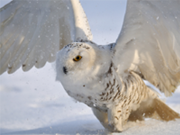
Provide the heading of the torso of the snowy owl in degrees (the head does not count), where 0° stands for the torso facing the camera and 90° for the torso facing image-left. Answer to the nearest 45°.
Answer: approximately 45°
